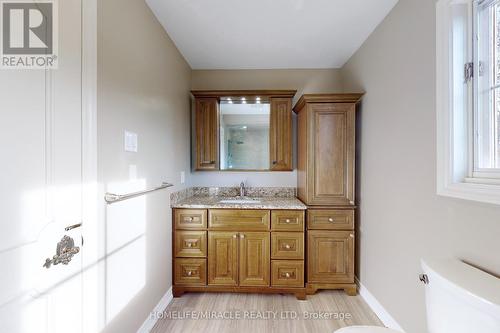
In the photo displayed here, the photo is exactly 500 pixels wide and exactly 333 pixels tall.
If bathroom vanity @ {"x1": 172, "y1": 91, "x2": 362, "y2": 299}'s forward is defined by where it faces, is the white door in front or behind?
in front

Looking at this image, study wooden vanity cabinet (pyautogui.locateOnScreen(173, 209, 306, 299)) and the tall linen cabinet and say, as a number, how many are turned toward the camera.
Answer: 2

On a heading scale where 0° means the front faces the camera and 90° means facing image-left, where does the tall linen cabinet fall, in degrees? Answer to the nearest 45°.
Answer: approximately 0°

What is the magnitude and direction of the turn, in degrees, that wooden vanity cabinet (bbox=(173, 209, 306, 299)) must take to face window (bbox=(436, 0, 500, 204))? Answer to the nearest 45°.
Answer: approximately 45° to its left

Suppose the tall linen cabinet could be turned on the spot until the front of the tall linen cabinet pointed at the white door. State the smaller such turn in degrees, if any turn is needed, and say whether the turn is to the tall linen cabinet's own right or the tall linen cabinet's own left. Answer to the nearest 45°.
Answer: approximately 45° to the tall linen cabinet's own right

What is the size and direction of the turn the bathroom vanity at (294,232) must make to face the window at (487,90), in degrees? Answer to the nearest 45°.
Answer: approximately 45° to its left

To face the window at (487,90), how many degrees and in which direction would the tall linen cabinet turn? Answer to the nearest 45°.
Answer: approximately 45° to its left

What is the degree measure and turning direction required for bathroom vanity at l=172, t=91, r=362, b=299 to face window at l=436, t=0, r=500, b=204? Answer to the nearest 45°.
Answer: approximately 45° to its left
